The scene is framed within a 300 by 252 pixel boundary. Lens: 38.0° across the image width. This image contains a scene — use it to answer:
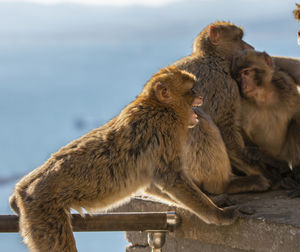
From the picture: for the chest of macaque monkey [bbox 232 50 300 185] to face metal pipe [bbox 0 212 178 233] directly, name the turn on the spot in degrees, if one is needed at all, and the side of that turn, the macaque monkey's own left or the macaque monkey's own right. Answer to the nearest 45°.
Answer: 0° — it already faces it

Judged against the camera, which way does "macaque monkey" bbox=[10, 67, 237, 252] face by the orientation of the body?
to the viewer's right

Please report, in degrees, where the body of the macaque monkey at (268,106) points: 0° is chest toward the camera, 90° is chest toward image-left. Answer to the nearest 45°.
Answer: approximately 45°

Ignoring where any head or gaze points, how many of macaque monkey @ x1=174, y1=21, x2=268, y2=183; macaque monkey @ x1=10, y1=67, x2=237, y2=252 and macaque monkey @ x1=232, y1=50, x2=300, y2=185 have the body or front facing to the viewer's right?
2

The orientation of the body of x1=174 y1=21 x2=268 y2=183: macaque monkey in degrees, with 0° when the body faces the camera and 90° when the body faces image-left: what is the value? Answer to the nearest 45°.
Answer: approximately 270°

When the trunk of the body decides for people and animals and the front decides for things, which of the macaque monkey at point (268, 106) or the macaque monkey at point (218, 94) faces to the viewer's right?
the macaque monkey at point (218, 94)
